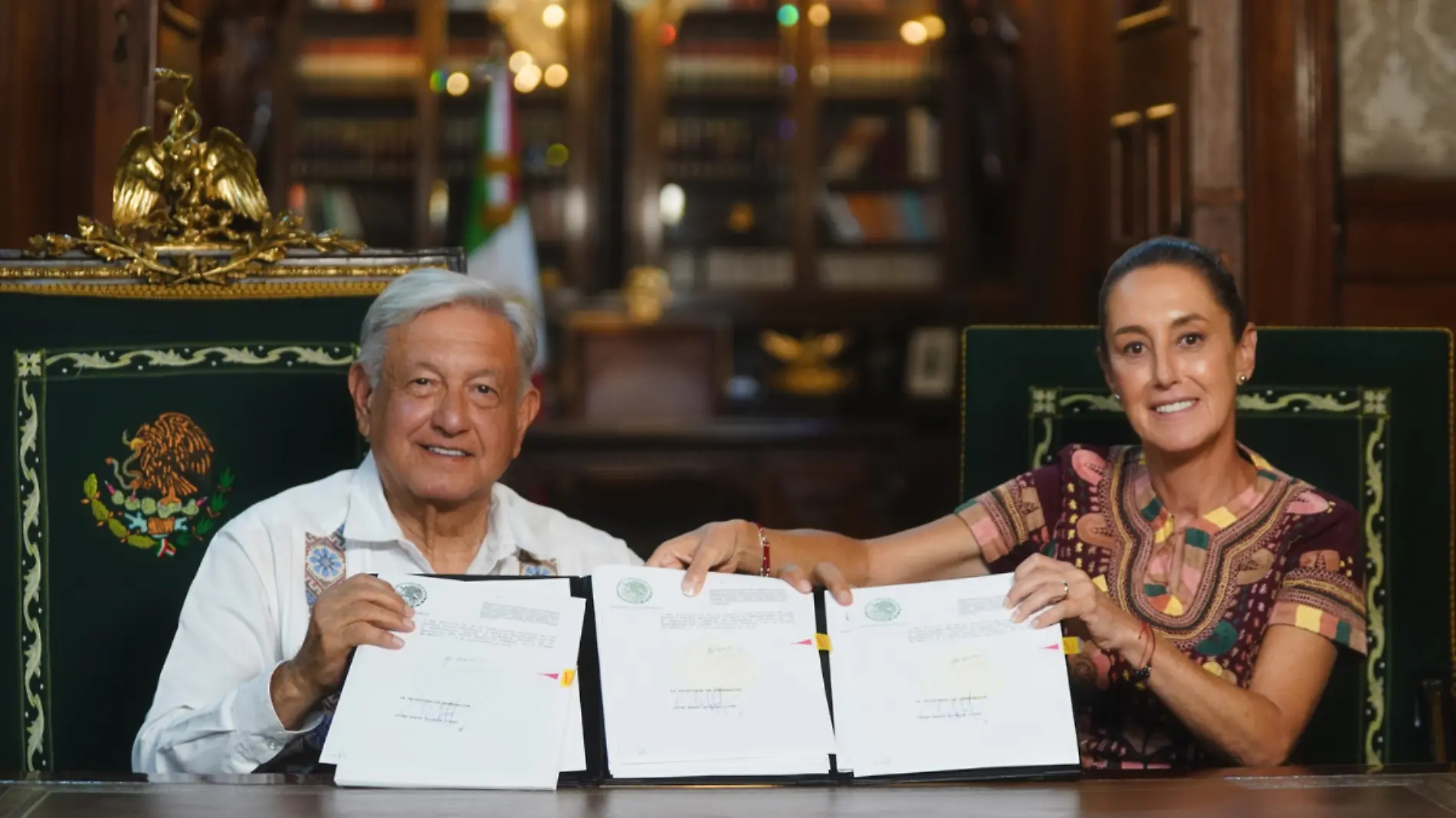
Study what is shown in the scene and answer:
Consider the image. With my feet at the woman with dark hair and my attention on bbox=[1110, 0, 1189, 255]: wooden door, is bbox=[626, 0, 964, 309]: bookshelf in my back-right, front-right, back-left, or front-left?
front-left

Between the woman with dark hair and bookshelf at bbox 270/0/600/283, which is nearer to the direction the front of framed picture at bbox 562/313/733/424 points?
the woman with dark hair

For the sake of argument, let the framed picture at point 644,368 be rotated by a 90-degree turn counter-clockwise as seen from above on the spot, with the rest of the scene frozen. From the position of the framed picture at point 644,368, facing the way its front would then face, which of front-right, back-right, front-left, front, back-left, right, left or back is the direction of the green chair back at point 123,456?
right

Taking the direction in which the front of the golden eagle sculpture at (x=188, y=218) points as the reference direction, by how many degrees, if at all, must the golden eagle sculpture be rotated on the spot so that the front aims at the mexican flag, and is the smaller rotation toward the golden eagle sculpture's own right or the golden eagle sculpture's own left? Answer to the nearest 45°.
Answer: approximately 180°

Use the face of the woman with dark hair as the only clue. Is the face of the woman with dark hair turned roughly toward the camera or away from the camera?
toward the camera

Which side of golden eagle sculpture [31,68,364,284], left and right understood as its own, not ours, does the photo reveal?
front

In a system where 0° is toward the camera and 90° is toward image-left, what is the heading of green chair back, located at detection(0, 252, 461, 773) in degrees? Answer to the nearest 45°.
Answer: approximately 0°

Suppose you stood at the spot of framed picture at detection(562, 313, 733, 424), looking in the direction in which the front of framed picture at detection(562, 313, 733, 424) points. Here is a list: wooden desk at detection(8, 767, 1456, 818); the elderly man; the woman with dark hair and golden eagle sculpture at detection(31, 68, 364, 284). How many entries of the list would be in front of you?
4

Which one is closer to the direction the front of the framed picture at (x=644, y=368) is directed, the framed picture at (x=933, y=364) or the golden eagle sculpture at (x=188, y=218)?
the golden eagle sculpture

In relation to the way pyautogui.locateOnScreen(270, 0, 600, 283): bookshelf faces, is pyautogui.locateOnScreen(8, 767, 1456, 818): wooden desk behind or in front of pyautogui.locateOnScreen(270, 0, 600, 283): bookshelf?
in front

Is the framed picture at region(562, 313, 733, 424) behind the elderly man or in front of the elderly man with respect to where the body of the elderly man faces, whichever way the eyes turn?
behind

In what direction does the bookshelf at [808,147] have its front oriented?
toward the camera

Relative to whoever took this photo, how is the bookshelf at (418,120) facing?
facing the viewer

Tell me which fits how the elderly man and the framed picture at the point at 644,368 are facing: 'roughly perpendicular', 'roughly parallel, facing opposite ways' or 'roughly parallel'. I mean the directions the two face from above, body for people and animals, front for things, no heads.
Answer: roughly parallel

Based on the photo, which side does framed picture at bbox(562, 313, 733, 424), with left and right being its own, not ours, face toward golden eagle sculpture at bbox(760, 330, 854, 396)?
left

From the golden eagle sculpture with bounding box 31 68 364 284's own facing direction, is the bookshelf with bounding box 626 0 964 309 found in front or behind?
behind
